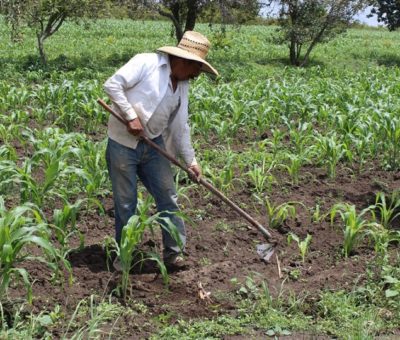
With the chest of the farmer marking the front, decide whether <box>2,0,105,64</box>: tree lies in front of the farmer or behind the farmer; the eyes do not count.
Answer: behind

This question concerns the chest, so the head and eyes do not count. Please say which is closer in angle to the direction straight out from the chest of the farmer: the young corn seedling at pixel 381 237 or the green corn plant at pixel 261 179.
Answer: the young corn seedling

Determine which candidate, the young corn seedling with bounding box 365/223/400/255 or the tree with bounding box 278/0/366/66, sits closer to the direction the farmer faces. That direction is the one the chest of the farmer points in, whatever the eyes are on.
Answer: the young corn seedling

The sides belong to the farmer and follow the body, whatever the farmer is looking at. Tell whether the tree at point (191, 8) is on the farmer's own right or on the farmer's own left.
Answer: on the farmer's own left

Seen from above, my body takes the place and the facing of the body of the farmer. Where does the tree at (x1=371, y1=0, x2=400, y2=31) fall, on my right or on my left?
on my left

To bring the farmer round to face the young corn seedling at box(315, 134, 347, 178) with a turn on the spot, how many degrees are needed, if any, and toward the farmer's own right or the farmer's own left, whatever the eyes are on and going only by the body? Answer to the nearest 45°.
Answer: approximately 90° to the farmer's own left

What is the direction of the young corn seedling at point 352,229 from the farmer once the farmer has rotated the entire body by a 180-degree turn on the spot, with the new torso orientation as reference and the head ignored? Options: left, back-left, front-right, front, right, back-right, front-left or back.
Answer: back-right

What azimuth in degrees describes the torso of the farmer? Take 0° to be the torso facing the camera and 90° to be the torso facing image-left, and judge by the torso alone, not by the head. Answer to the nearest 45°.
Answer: approximately 315°
